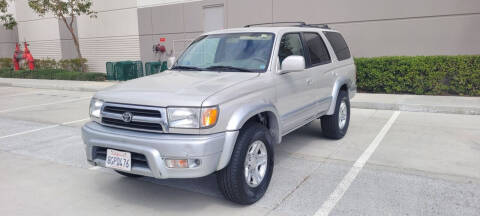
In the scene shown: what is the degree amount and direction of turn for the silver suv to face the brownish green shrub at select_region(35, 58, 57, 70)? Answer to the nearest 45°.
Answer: approximately 90° to its right

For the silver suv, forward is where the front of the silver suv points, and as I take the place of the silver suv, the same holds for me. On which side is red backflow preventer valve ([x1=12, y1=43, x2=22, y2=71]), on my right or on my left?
on my right

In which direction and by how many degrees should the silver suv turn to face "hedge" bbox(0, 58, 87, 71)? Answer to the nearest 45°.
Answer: approximately 90° to its right

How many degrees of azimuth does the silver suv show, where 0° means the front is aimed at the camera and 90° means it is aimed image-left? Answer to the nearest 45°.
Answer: approximately 45°

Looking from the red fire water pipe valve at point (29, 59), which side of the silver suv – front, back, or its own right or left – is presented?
right

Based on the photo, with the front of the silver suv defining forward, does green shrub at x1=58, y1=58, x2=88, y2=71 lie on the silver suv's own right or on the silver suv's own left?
on the silver suv's own right

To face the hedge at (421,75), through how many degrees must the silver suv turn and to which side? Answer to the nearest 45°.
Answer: approximately 180°
